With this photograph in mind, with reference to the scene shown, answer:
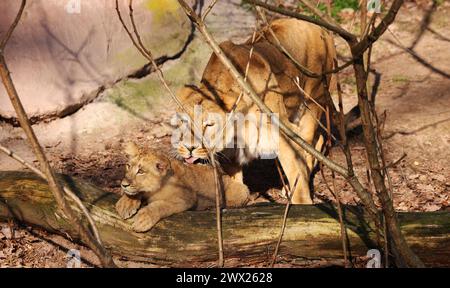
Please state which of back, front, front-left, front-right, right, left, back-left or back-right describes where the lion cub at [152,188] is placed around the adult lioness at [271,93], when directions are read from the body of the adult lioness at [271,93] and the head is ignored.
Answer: front

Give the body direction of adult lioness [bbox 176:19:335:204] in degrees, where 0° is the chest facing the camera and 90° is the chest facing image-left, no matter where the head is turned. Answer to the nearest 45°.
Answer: approximately 45°
